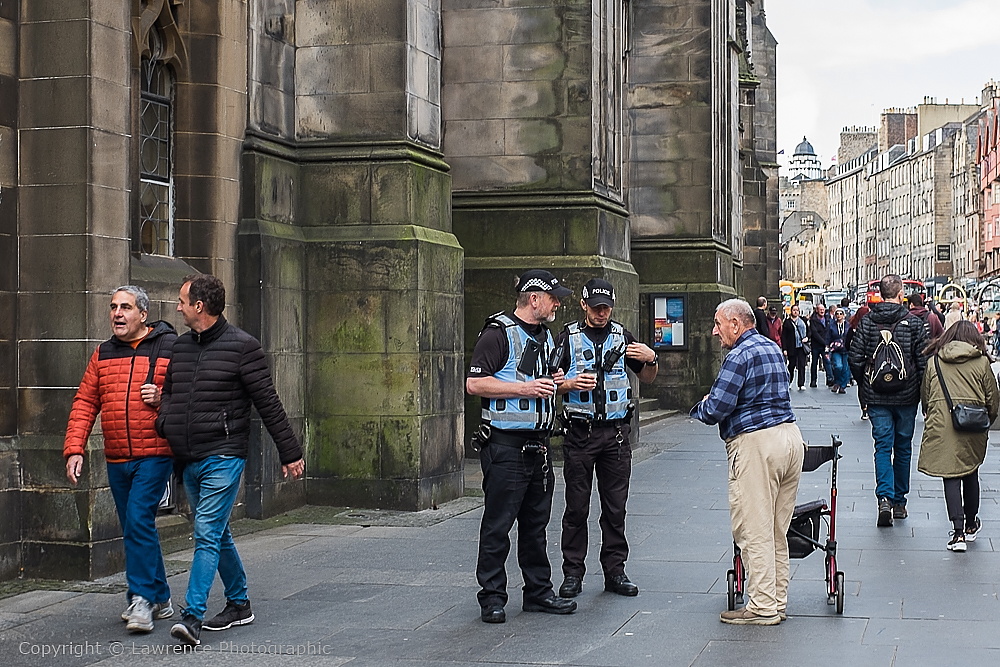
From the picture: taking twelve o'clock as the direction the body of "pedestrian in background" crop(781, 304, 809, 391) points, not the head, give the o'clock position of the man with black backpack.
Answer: The man with black backpack is roughly at 12 o'clock from the pedestrian in background.

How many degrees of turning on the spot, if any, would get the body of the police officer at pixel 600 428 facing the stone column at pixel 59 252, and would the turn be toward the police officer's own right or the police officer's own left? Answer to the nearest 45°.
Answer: approximately 90° to the police officer's own right

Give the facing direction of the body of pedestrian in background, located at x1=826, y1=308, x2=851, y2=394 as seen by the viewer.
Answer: toward the camera

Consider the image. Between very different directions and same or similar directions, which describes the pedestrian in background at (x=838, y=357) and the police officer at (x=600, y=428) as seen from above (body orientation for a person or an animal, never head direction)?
same or similar directions

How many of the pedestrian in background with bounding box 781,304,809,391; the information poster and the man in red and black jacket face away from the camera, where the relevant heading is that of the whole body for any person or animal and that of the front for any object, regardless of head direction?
0

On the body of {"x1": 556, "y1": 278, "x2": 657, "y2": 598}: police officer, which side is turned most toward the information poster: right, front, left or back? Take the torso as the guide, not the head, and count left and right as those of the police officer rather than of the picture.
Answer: back

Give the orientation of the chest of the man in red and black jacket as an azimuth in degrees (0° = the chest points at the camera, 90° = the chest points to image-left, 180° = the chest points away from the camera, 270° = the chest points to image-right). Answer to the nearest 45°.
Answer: approximately 45°

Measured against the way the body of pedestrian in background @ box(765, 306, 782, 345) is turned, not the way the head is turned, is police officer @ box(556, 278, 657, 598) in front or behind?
in front

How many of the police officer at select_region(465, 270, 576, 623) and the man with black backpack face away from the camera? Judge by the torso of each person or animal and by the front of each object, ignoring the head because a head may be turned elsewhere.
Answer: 1

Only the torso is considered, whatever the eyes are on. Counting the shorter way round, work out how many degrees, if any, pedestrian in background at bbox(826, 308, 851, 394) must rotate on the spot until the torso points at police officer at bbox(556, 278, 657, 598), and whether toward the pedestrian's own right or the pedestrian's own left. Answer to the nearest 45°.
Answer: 0° — they already face them

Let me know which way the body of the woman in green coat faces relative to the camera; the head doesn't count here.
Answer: away from the camera

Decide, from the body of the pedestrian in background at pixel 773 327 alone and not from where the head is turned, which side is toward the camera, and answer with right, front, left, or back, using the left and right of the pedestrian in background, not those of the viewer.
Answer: front

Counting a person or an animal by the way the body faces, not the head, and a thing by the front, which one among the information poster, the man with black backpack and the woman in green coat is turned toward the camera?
the information poster

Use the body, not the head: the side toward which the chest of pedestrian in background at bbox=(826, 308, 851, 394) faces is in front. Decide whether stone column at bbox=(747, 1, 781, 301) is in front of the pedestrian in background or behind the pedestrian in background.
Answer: behind

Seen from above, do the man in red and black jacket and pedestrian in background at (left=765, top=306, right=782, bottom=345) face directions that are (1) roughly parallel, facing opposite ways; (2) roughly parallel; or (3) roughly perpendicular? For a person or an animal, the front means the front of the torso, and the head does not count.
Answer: roughly parallel

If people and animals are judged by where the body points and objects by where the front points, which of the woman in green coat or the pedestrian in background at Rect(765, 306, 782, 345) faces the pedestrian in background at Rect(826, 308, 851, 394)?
the woman in green coat
